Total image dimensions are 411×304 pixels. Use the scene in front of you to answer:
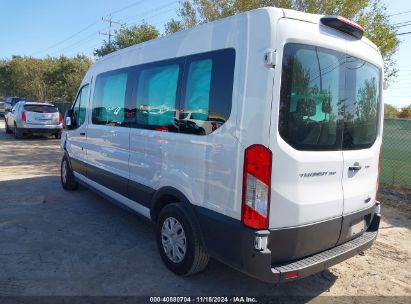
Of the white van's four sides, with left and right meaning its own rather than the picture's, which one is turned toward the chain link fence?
right

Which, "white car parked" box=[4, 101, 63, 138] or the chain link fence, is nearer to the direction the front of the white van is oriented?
the white car parked

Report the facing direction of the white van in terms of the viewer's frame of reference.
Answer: facing away from the viewer and to the left of the viewer

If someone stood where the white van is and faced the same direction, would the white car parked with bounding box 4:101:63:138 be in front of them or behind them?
in front
